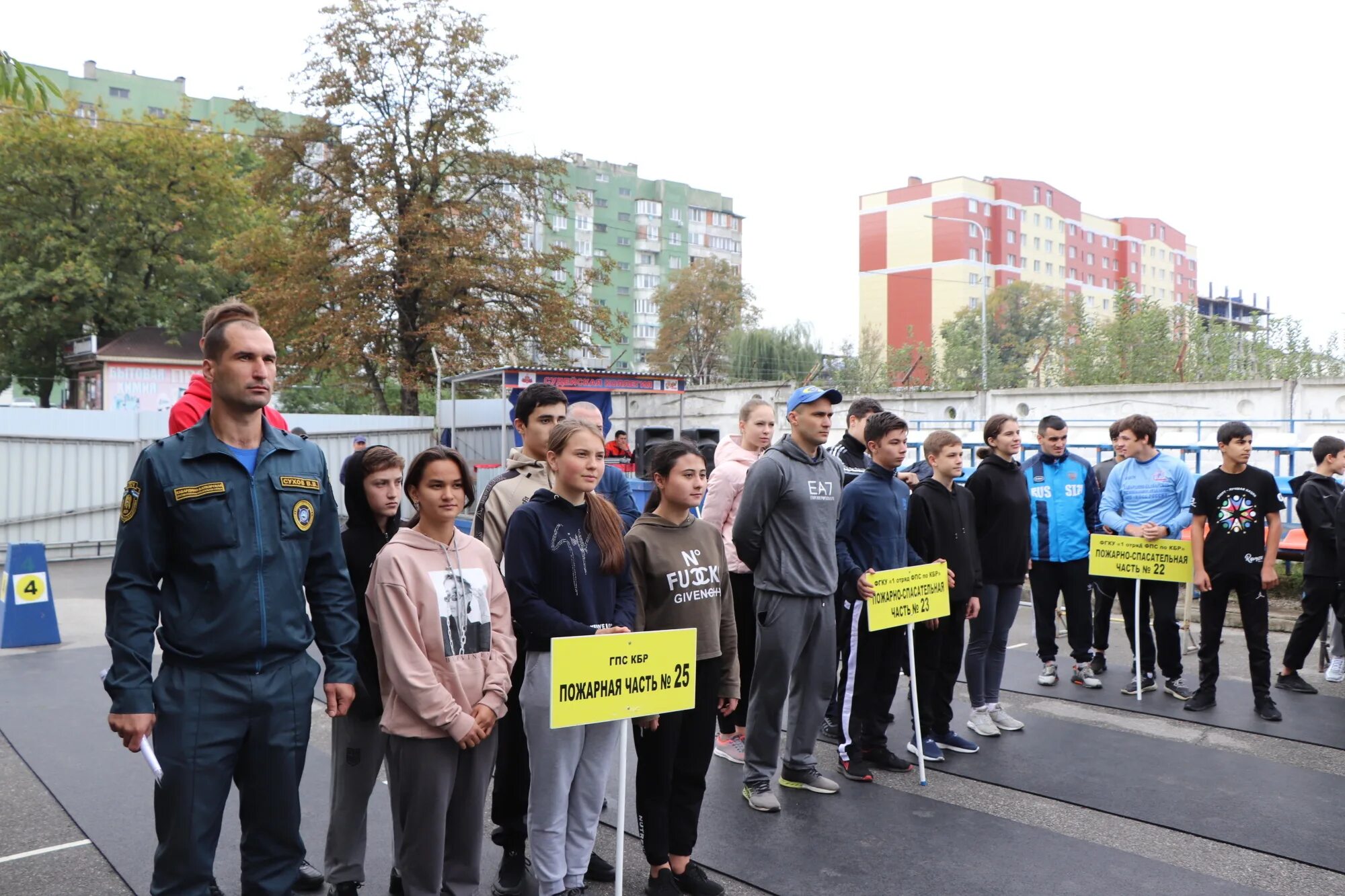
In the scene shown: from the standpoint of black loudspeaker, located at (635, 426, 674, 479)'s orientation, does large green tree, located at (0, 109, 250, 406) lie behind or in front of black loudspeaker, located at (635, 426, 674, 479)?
behind

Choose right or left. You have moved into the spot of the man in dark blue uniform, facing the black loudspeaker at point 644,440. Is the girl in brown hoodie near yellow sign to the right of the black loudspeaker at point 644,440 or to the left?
right

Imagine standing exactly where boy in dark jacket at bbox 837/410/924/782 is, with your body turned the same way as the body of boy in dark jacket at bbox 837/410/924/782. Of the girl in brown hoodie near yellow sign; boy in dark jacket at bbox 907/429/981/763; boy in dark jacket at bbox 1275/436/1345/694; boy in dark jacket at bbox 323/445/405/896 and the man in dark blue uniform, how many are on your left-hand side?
2

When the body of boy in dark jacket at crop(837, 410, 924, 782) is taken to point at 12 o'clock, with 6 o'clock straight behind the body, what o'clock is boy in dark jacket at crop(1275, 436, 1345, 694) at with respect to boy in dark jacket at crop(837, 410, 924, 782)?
boy in dark jacket at crop(1275, 436, 1345, 694) is roughly at 9 o'clock from boy in dark jacket at crop(837, 410, 924, 782).

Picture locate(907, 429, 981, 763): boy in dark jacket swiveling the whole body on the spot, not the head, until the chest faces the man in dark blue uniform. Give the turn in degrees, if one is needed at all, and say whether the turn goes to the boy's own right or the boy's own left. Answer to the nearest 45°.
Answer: approximately 90° to the boy's own right

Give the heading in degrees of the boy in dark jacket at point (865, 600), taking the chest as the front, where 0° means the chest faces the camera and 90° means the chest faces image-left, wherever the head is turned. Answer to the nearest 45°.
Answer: approximately 315°

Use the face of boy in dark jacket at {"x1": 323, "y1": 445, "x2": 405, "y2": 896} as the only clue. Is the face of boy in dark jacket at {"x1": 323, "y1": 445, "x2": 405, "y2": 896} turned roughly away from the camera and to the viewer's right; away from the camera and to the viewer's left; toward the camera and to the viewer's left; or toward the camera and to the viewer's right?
toward the camera and to the viewer's right

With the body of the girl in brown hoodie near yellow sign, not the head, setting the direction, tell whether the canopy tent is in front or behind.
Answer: behind

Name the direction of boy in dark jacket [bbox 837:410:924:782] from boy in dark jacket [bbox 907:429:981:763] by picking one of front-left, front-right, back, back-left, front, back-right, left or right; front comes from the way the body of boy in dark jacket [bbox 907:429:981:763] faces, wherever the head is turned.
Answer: right

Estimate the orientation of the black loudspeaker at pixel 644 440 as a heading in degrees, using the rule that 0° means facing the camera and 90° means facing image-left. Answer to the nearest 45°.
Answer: approximately 315°

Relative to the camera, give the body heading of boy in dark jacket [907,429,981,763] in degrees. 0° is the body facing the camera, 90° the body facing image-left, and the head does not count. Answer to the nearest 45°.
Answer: approximately 315°

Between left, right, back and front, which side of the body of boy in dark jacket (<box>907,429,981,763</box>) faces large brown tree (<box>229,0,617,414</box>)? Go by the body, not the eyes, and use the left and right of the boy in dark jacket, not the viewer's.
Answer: back

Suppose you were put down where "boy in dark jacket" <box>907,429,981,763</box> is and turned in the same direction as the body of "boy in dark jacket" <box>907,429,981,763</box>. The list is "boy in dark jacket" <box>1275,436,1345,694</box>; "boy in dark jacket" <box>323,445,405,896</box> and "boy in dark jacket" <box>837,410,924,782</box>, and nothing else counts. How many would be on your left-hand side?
1

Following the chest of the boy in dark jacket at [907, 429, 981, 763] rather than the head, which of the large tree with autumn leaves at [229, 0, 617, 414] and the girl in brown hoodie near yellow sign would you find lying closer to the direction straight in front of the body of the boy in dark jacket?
the girl in brown hoodie near yellow sign

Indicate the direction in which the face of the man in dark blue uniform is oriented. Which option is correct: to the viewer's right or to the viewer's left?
to the viewer's right

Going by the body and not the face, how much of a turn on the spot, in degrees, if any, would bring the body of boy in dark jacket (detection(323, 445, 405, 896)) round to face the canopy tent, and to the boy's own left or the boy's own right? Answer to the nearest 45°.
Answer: approximately 135° to the boy's own left

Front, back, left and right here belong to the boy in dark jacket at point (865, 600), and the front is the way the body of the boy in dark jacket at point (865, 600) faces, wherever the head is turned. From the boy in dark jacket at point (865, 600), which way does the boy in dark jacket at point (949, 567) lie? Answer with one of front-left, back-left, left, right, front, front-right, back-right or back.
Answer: left
